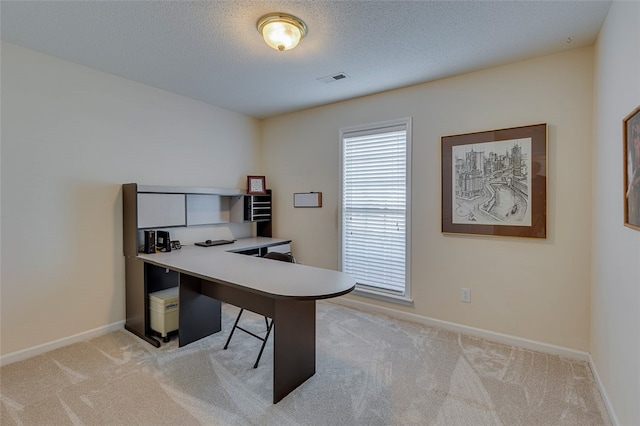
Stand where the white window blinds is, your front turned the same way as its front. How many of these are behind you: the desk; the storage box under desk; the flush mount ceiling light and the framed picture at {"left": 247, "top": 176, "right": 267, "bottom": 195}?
0

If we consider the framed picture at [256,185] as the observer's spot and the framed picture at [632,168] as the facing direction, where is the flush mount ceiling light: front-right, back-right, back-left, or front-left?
front-right

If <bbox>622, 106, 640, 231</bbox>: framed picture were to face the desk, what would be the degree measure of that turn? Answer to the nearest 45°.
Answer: approximately 45° to its left

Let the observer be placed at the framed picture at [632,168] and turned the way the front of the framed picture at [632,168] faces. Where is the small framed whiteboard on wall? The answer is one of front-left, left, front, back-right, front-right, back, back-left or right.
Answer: front

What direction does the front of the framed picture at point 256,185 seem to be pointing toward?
toward the camera

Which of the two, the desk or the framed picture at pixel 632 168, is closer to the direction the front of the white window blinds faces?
the desk

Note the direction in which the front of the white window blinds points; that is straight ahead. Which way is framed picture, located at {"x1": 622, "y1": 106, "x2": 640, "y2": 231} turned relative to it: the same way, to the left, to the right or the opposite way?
to the right

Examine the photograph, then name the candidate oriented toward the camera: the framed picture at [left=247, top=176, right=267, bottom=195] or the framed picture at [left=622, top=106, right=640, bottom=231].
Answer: the framed picture at [left=247, top=176, right=267, bottom=195]

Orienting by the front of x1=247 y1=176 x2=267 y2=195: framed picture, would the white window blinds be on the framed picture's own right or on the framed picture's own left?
on the framed picture's own left

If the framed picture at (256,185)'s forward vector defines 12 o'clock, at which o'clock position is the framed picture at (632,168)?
the framed picture at (632,168) is roughly at 11 o'clock from the framed picture at (256,185).

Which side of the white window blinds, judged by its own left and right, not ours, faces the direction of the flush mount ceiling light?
front

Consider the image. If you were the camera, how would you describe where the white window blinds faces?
facing the viewer and to the left of the viewer

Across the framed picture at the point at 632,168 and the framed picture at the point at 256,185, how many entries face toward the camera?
1

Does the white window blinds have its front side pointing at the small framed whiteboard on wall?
no

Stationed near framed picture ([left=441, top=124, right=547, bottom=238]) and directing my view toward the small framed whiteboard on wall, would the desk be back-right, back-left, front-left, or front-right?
front-left

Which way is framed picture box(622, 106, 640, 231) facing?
to the viewer's left

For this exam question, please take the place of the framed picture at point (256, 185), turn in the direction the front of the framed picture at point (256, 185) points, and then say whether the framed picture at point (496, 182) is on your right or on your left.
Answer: on your left

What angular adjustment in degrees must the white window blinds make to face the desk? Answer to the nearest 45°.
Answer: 0° — it already faces it
